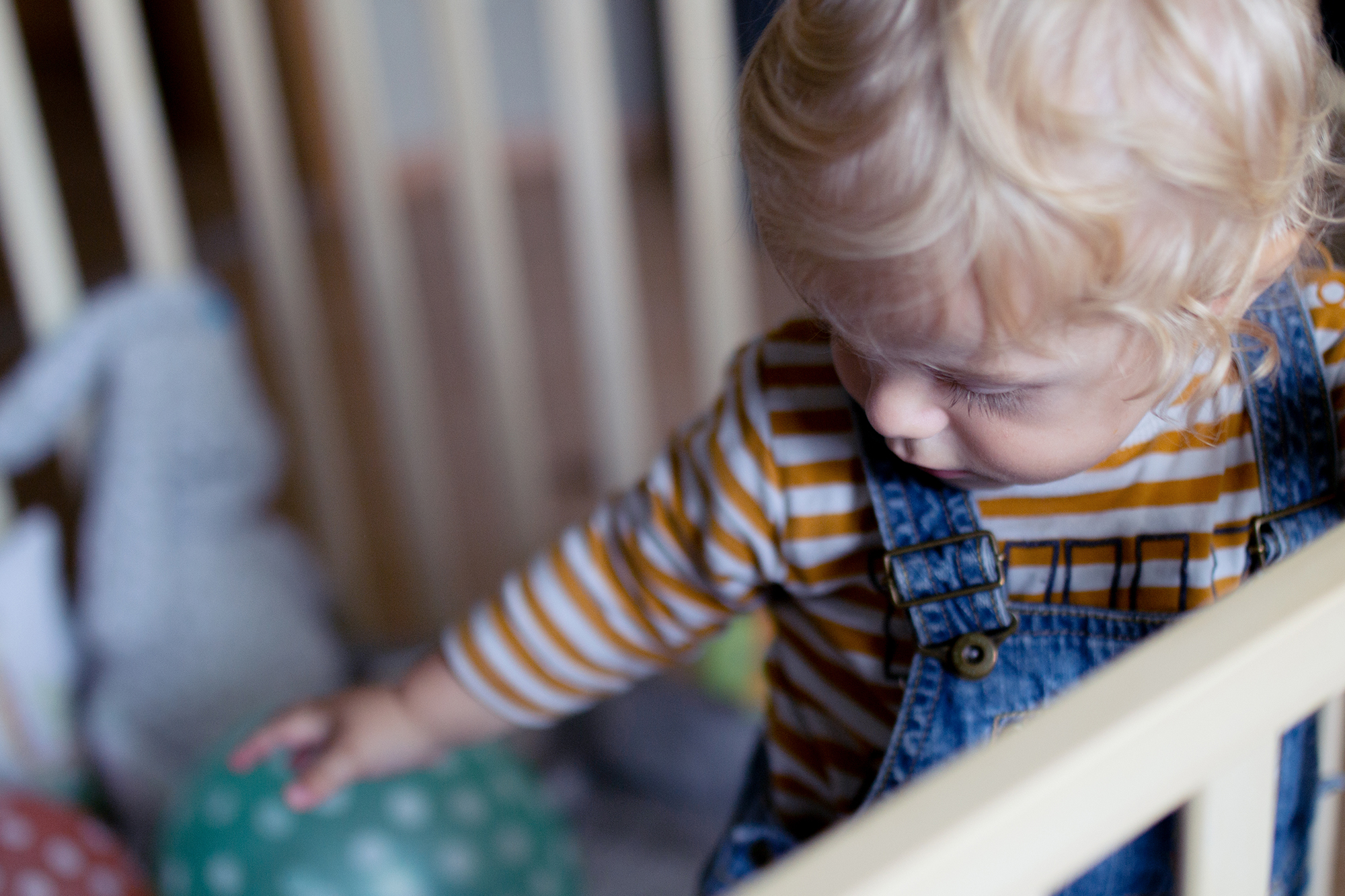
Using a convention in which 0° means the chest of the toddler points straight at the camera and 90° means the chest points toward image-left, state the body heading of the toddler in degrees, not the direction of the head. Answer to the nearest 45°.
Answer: approximately 0°

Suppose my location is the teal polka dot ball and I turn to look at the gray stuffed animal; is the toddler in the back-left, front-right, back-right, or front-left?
back-right
